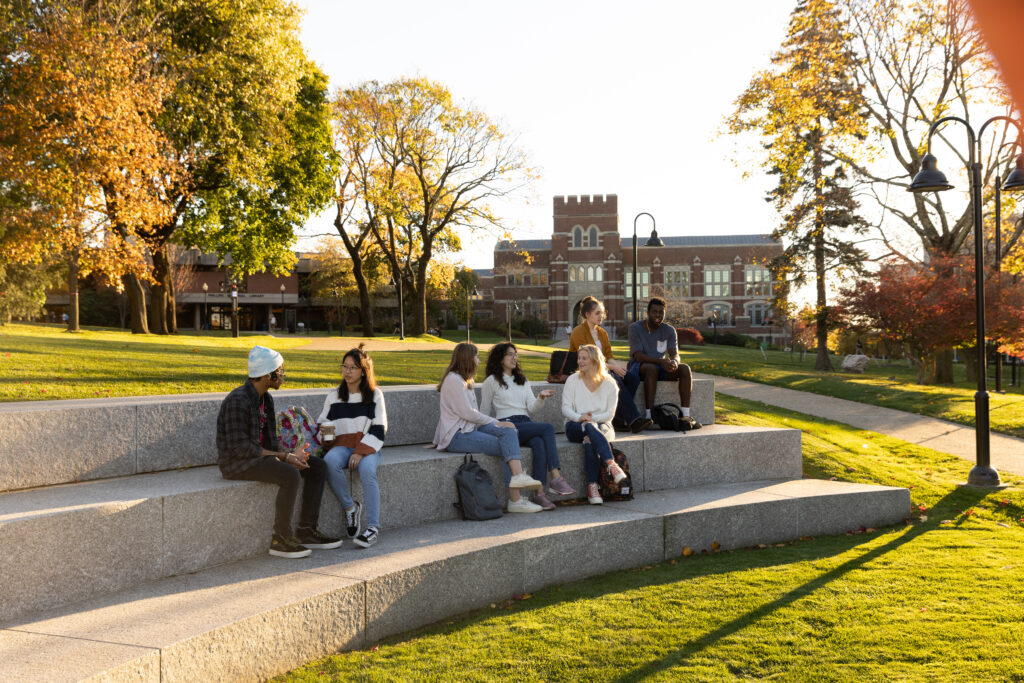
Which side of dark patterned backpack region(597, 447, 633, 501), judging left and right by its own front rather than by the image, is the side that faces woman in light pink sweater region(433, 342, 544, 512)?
right

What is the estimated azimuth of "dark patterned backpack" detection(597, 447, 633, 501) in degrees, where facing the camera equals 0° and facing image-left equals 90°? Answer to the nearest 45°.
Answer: approximately 0°

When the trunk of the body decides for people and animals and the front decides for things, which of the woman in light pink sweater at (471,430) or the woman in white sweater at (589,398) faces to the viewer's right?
the woman in light pink sweater at (471,430)

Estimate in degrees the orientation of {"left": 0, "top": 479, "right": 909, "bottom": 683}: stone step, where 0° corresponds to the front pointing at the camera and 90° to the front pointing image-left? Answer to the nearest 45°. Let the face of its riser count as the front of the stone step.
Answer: approximately 315°

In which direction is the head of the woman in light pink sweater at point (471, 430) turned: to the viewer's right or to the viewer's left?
to the viewer's right

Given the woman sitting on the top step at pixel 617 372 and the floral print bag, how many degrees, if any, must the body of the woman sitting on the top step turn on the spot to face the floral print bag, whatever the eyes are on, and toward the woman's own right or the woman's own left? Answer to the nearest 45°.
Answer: approximately 90° to the woman's own right

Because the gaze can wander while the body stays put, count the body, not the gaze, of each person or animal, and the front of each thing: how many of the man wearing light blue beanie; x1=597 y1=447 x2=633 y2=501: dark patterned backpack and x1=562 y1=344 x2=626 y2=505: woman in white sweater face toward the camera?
2

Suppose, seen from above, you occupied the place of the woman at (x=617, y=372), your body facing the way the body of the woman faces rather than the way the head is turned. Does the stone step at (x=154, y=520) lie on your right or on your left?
on your right

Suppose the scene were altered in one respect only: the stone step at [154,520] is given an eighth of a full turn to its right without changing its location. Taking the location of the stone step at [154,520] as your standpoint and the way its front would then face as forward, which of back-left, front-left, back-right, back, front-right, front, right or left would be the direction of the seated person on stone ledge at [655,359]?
back-left

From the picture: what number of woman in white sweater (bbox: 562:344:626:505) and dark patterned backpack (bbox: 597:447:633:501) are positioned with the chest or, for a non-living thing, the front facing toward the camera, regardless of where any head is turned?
2

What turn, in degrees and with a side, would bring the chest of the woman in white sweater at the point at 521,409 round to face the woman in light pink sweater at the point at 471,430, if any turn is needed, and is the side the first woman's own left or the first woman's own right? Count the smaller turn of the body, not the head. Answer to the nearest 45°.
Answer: approximately 90° to the first woman's own right

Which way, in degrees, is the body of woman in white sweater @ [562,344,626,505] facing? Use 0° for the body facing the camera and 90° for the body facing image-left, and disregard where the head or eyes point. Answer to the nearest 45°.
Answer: approximately 0°

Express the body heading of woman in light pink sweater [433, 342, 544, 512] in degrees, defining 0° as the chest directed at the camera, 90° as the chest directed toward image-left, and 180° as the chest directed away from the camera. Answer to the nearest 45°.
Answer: approximately 270°

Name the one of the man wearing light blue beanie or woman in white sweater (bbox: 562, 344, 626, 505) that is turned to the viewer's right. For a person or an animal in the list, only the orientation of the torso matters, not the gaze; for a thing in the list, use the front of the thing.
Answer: the man wearing light blue beanie

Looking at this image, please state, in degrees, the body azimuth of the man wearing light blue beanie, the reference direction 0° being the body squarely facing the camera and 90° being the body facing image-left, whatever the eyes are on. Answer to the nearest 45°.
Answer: approximately 270°
